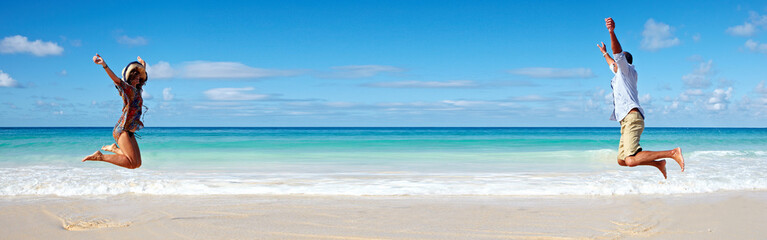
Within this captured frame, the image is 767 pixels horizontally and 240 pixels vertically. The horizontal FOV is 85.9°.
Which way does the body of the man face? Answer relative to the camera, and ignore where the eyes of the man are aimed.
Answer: to the viewer's left

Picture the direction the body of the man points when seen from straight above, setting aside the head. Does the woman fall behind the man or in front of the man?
in front
